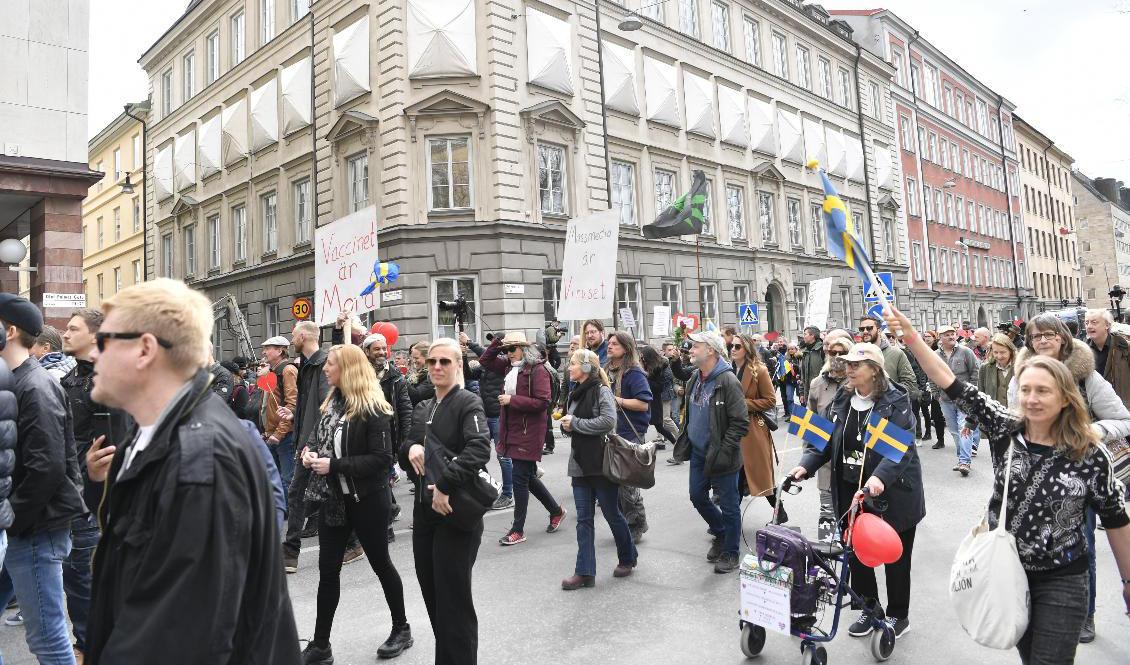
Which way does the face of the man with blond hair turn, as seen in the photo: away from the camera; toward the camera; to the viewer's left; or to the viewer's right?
to the viewer's left

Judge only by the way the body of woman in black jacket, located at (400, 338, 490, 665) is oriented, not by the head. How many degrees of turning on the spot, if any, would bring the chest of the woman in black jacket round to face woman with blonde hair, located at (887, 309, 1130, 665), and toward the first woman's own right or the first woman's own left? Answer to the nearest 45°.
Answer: approximately 90° to the first woman's own left

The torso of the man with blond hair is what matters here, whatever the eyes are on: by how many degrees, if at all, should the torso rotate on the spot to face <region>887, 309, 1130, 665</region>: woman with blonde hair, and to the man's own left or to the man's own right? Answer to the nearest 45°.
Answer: approximately 180°

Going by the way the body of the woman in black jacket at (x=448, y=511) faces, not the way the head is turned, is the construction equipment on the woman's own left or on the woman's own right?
on the woman's own right

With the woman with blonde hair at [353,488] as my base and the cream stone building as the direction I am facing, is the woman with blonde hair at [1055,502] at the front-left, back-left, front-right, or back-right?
back-right

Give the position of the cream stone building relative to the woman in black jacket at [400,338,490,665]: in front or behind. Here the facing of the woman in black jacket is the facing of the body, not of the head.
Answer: behind

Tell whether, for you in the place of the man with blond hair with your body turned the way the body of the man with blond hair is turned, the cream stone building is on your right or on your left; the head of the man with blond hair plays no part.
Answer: on your right

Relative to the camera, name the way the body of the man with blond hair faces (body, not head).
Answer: to the viewer's left

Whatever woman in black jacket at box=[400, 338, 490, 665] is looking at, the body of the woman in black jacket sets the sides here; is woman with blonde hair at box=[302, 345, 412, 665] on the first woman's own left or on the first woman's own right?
on the first woman's own right
